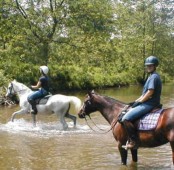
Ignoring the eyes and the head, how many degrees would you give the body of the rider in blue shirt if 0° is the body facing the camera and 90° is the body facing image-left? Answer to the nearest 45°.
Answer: approximately 90°

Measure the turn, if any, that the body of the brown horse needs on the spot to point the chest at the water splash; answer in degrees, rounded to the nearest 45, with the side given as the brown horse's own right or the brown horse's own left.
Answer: approximately 45° to the brown horse's own right

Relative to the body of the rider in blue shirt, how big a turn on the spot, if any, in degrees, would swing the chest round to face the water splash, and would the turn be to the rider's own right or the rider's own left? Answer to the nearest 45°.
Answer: approximately 45° to the rider's own right

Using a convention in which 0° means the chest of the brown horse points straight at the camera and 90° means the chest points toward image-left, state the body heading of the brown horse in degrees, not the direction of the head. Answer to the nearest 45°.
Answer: approximately 90°
